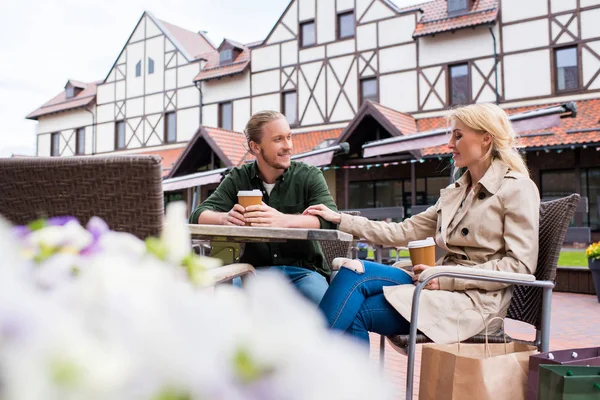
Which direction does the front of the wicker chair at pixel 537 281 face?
to the viewer's left

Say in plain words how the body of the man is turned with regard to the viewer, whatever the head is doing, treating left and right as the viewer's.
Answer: facing the viewer

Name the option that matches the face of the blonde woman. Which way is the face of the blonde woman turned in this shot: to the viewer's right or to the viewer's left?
to the viewer's left

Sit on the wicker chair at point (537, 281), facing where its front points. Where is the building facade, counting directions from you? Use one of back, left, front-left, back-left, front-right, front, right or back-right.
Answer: right

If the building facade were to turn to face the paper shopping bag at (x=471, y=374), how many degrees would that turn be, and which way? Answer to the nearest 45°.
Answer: approximately 45° to its left

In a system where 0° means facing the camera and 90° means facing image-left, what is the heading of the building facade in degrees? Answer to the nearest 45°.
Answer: approximately 45°

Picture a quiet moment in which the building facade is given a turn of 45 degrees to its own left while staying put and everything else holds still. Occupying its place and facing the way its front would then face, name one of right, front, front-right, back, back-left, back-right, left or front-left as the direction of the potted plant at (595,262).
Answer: front

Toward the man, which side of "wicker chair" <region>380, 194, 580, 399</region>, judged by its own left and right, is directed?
front

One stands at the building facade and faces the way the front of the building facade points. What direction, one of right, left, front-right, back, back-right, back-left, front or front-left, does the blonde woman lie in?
front-left

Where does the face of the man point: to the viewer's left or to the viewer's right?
to the viewer's right
